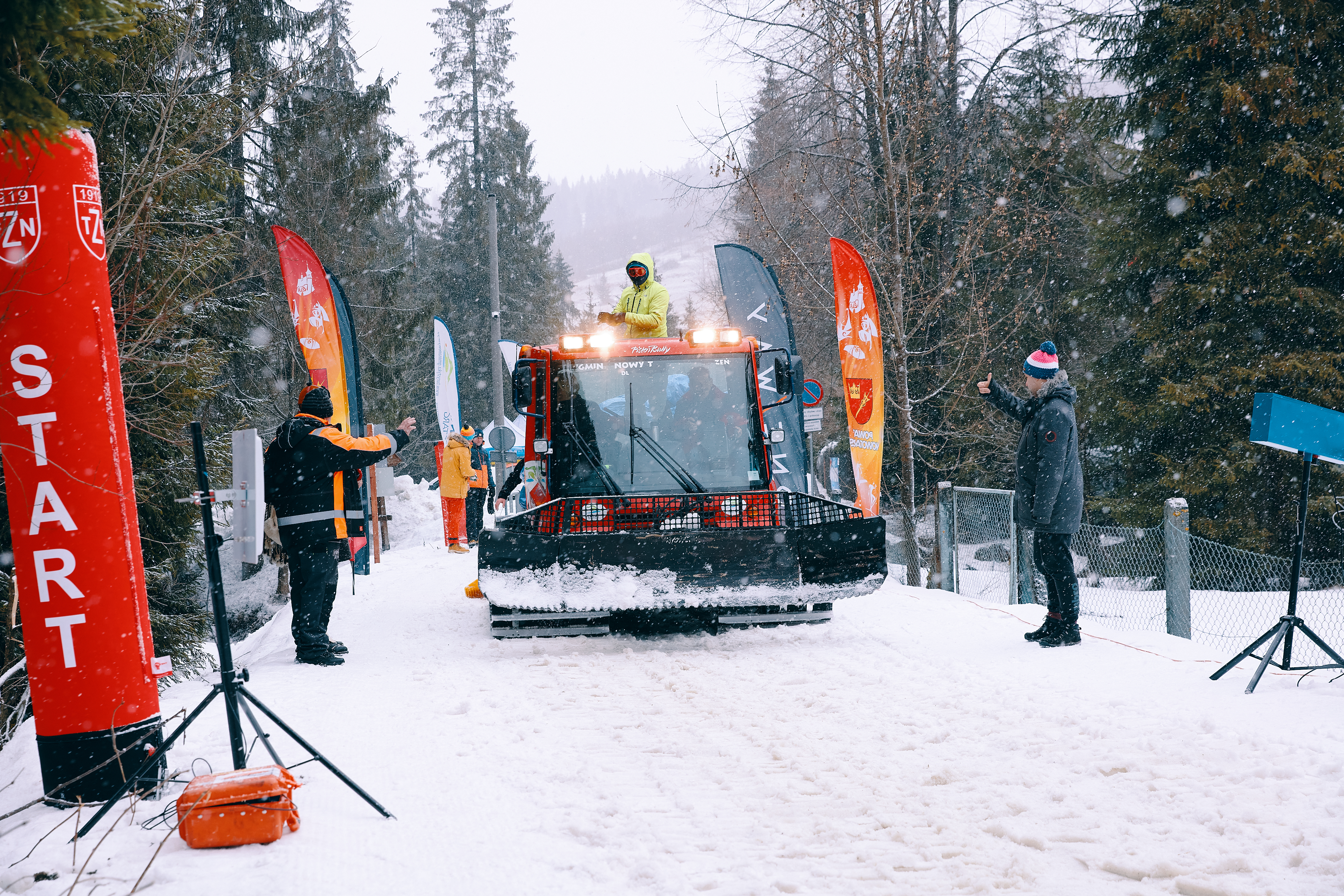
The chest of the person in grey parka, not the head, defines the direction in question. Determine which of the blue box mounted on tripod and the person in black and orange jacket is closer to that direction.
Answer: the person in black and orange jacket

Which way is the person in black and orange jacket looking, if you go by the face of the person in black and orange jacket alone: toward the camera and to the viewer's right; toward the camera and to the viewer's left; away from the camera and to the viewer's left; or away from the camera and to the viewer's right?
away from the camera and to the viewer's right

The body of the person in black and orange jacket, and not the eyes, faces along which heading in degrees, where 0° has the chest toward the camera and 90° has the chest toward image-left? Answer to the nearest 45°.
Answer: approximately 225°

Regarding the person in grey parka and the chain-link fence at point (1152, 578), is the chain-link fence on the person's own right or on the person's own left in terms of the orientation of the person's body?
on the person's own right

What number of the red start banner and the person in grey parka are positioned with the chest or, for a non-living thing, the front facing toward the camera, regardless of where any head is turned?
1

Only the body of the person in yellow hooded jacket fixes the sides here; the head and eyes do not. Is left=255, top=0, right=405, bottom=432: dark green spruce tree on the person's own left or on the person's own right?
on the person's own right

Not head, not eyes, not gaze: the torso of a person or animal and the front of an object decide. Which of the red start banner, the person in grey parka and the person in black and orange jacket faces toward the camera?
the red start banner

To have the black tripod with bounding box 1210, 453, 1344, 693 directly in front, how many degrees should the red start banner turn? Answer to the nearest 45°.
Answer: approximately 90° to its left

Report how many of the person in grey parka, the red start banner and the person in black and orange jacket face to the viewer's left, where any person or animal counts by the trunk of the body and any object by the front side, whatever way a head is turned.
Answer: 1

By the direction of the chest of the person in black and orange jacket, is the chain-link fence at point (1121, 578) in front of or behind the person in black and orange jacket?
in front

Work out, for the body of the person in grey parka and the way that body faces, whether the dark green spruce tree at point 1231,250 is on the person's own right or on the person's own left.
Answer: on the person's own right

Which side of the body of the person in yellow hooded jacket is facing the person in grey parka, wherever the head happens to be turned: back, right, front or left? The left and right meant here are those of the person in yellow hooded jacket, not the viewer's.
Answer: left

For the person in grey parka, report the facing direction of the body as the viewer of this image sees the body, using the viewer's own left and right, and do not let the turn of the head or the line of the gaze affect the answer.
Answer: facing to the left of the viewer

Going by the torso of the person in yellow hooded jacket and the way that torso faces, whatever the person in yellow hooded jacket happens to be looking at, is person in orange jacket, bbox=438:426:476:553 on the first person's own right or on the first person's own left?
on the first person's own right
